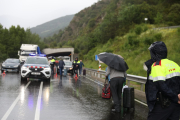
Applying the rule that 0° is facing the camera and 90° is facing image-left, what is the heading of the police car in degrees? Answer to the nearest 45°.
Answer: approximately 0°

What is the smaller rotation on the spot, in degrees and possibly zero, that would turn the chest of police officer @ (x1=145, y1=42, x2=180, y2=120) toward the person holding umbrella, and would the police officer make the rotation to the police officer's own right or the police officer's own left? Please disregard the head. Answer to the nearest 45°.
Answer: approximately 45° to the police officer's own right

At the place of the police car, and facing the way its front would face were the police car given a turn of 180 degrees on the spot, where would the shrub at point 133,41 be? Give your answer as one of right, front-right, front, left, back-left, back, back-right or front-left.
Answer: front-right

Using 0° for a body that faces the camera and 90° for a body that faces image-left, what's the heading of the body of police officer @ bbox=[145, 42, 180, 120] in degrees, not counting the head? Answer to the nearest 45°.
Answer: approximately 135°

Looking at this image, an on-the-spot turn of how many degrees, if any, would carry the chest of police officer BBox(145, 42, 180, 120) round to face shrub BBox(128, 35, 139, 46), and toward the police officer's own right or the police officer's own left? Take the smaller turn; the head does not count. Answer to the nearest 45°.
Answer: approximately 45° to the police officer's own right
